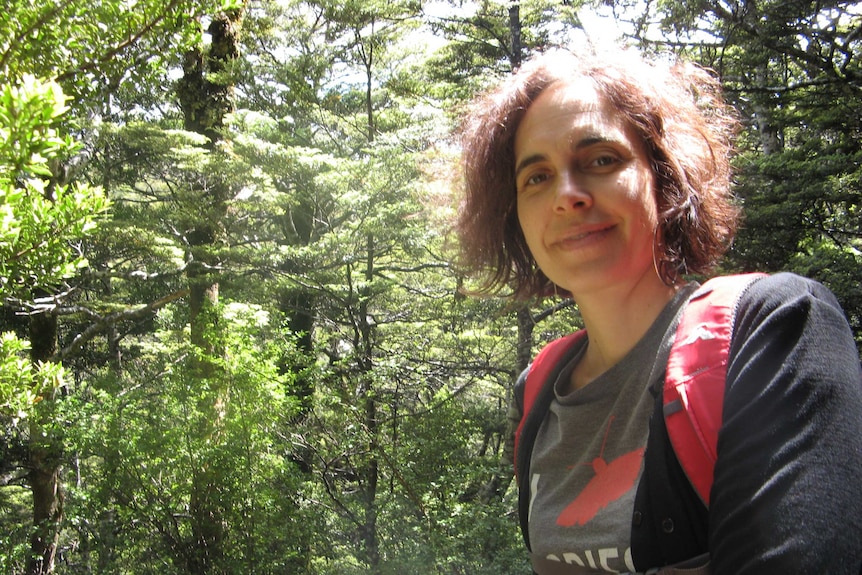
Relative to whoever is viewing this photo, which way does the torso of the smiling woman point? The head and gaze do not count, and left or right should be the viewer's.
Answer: facing the viewer and to the left of the viewer

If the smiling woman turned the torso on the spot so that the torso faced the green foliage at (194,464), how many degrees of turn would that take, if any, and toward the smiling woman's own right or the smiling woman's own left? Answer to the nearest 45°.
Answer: approximately 90° to the smiling woman's own right
